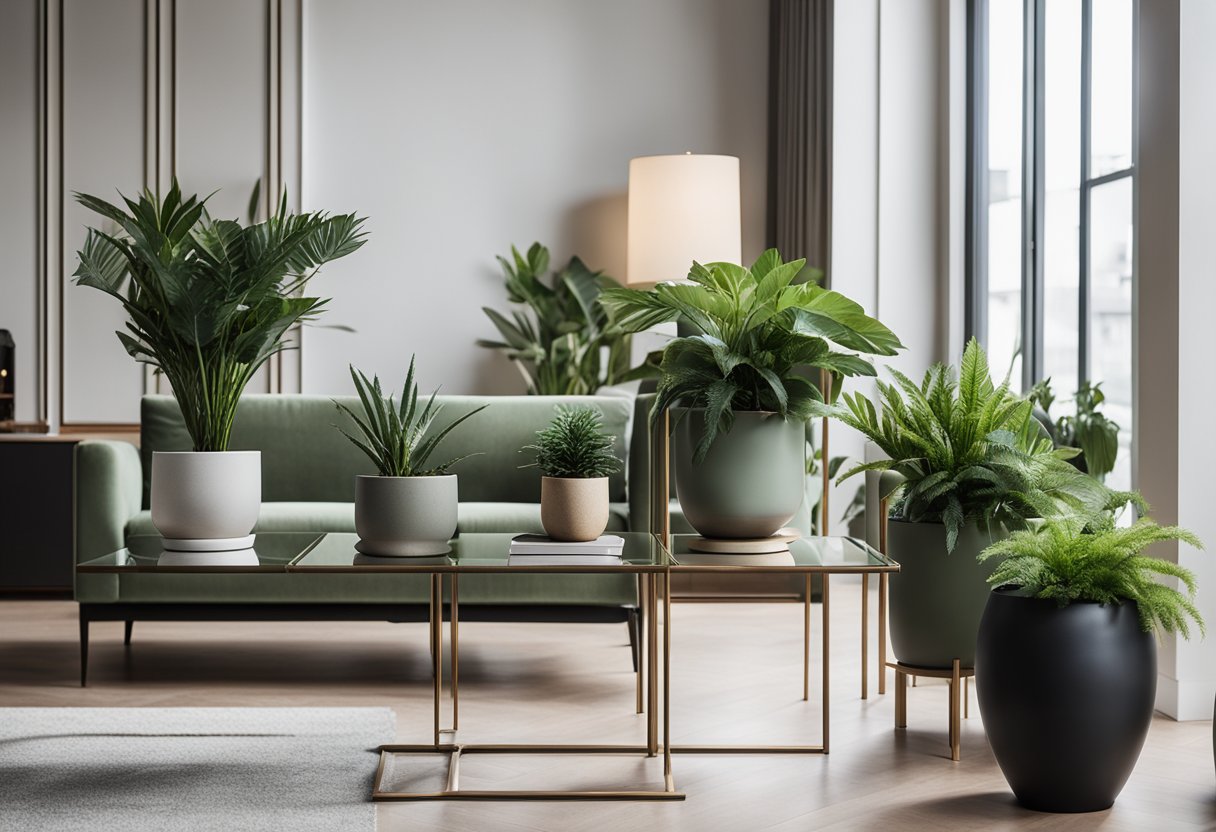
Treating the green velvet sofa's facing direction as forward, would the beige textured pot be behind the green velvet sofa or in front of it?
in front

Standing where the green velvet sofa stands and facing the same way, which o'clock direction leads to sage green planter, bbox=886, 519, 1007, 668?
The sage green planter is roughly at 10 o'clock from the green velvet sofa.

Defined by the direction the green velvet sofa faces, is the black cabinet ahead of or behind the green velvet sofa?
behind

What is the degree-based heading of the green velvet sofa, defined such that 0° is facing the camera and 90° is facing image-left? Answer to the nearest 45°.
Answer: approximately 0°

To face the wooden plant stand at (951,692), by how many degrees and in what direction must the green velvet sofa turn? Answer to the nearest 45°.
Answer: approximately 45° to its left

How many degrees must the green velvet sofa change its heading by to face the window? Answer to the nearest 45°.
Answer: approximately 90° to its left

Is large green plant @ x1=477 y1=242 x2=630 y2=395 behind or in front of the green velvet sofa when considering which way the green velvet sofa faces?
behind

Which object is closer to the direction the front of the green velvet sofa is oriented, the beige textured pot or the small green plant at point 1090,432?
the beige textured pot

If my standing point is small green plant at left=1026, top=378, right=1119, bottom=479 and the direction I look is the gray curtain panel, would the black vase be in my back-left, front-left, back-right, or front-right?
back-left

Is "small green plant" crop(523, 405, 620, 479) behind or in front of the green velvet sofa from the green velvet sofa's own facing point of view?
in front

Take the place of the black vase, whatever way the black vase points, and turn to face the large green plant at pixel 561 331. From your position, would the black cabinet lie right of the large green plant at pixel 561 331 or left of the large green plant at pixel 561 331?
left

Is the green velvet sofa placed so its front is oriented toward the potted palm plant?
yes

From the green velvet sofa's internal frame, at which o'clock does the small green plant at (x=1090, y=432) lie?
The small green plant is roughly at 9 o'clock from the green velvet sofa.
